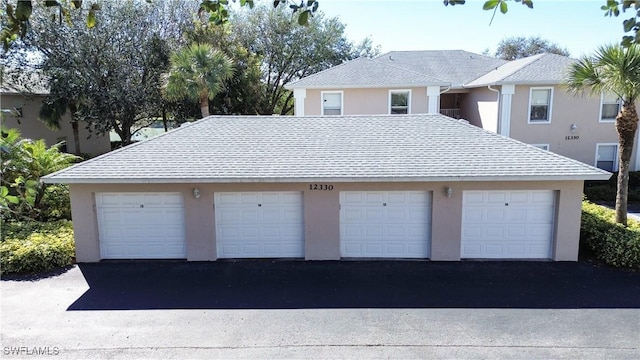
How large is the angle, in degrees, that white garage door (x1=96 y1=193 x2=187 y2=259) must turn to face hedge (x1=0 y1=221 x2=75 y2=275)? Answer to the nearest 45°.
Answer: approximately 90° to its right

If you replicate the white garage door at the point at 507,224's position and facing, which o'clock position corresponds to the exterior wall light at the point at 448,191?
The exterior wall light is roughly at 2 o'clock from the white garage door.

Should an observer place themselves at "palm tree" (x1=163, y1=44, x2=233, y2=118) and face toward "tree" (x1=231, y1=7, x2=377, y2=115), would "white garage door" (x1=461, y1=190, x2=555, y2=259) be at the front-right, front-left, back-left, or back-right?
back-right

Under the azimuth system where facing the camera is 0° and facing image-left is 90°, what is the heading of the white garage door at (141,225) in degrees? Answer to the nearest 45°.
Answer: approximately 0°

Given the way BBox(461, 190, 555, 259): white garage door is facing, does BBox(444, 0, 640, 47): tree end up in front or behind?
in front

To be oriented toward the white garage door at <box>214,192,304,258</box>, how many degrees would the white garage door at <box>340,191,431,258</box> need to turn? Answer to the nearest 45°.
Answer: approximately 90° to its right

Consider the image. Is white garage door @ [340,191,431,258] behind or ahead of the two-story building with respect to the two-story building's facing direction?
ahead

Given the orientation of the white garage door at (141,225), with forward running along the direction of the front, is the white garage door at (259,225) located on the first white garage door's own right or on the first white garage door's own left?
on the first white garage door's own left

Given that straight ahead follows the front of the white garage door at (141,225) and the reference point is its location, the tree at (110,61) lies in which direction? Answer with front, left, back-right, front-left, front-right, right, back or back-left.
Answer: back

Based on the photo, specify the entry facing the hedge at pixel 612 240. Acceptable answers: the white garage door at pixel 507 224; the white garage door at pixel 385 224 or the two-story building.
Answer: the two-story building
